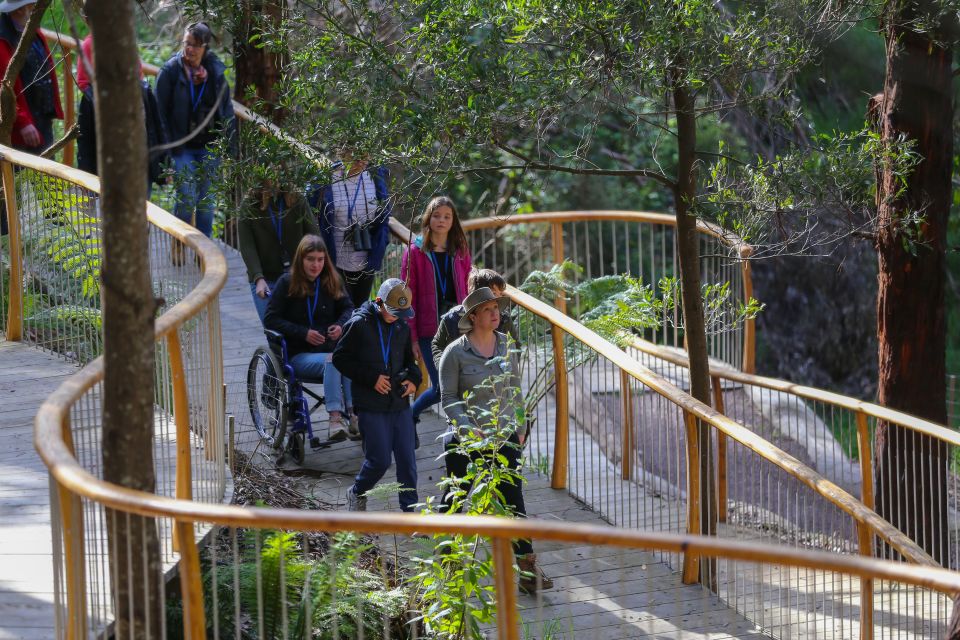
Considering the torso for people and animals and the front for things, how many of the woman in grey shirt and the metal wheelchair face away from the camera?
0

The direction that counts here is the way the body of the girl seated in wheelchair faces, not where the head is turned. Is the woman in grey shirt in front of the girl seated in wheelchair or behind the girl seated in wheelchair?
in front

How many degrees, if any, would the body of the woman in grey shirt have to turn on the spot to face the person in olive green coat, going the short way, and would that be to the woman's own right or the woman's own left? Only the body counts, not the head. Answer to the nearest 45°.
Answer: approximately 180°

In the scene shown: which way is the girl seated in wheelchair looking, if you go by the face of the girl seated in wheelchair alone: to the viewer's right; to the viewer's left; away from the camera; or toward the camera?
toward the camera

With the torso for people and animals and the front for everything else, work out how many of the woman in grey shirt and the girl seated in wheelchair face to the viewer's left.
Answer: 0

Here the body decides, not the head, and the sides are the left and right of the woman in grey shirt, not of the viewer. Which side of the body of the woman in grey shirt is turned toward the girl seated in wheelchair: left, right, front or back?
back

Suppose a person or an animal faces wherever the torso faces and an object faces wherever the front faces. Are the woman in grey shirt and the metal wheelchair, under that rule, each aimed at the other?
no

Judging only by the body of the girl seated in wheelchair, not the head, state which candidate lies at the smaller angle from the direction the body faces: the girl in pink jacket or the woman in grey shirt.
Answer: the woman in grey shirt

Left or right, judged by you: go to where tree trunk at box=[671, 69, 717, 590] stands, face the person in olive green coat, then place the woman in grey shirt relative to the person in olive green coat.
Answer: left

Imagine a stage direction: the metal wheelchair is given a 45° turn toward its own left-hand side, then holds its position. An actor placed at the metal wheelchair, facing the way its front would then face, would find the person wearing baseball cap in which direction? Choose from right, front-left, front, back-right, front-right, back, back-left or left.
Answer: front-right

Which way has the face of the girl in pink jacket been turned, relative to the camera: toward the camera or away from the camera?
toward the camera

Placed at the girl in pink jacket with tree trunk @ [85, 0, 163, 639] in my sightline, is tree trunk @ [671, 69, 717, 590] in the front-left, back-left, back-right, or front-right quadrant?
front-left

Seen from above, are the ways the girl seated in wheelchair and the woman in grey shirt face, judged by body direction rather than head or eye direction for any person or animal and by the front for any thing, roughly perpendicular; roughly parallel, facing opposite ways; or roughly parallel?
roughly parallel

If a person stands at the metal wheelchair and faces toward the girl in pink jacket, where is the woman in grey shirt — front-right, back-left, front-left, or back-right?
front-right

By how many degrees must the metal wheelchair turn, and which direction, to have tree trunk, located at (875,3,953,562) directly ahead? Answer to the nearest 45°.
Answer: approximately 45° to its left

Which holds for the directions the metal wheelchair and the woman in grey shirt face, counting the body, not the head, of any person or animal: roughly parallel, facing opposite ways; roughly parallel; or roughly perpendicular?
roughly parallel

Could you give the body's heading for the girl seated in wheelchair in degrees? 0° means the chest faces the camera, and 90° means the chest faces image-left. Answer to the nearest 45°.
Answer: approximately 315°

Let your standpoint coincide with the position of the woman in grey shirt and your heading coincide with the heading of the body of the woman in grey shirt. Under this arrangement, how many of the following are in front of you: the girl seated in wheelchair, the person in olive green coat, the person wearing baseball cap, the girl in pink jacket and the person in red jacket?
0

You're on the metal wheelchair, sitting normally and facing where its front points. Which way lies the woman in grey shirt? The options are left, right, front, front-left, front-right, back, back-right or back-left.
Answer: front

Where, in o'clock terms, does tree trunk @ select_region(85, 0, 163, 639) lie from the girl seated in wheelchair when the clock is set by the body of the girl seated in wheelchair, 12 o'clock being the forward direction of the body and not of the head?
The tree trunk is roughly at 2 o'clock from the girl seated in wheelchair.

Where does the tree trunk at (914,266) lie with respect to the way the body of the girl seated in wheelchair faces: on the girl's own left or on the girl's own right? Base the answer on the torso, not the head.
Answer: on the girl's own left
